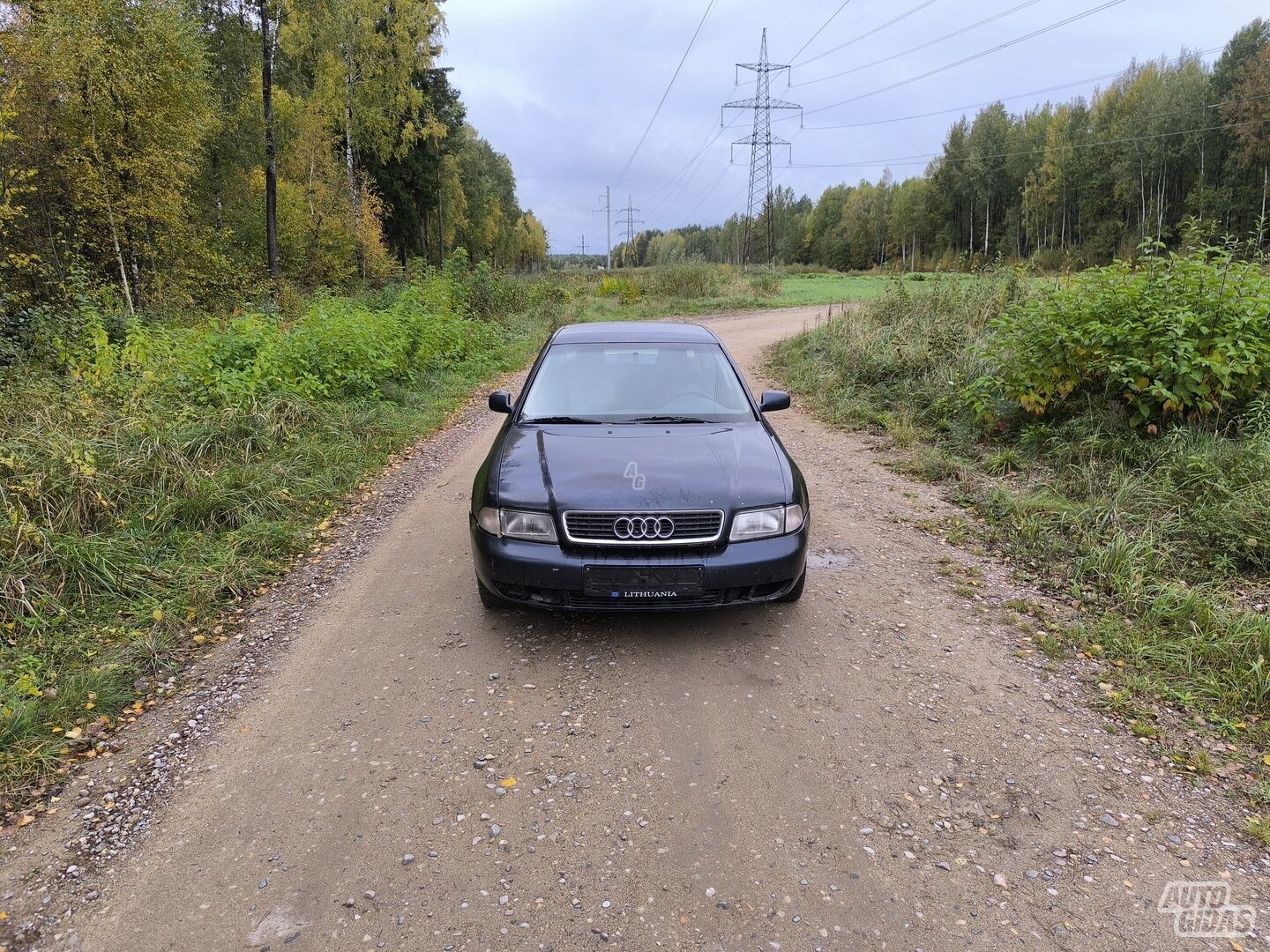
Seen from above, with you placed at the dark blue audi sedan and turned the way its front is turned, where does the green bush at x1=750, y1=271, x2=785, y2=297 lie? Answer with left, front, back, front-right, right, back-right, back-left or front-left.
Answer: back

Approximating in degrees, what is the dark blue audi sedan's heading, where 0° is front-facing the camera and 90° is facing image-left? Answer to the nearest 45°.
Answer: approximately 0°

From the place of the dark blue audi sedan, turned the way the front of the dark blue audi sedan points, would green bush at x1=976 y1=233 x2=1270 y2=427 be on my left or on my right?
on my left

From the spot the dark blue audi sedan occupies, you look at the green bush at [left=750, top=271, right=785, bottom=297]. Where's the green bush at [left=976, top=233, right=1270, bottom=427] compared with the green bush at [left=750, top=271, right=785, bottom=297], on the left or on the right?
right

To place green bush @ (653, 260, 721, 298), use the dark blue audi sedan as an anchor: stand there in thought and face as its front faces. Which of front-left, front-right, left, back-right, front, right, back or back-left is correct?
back
